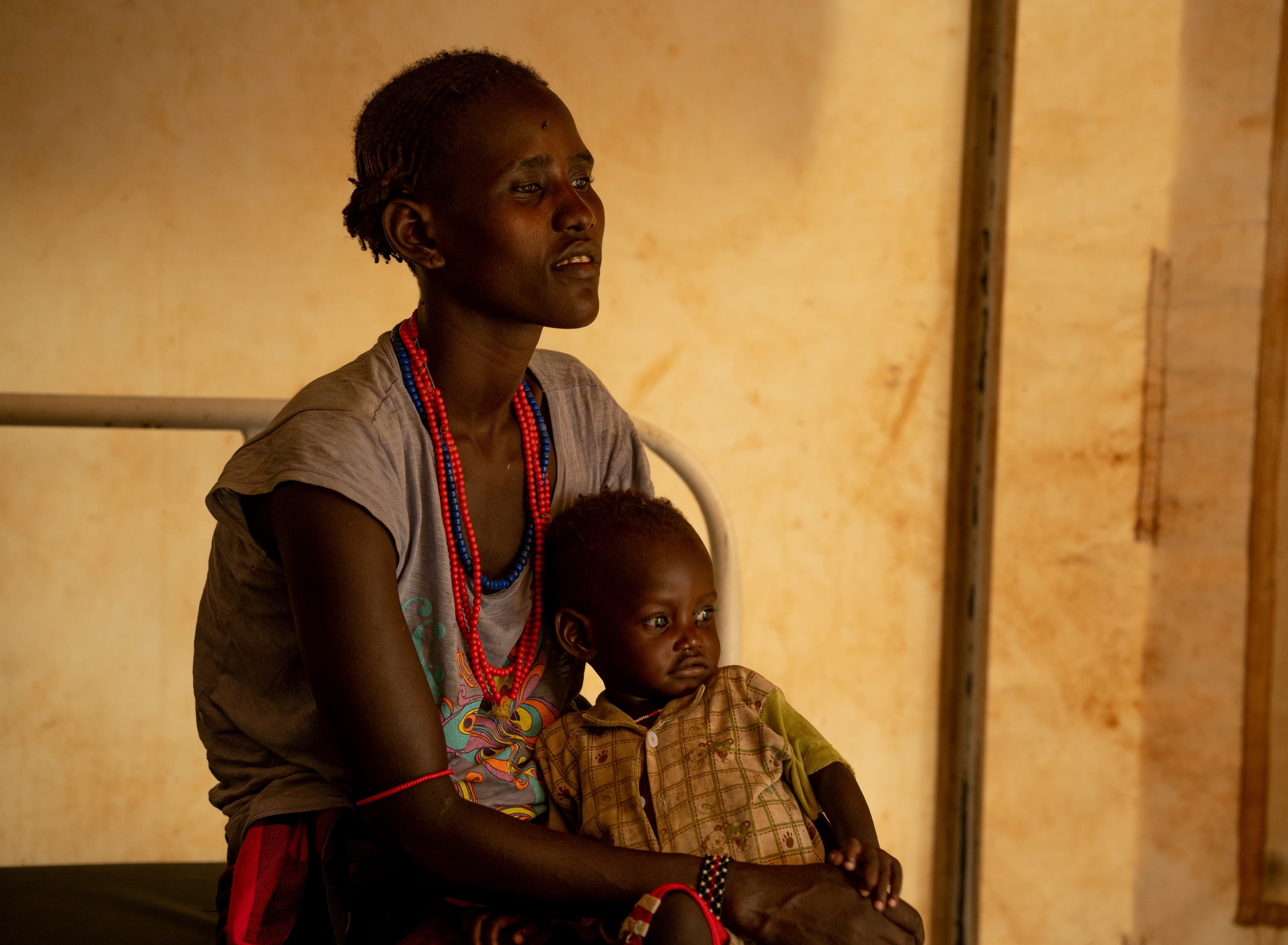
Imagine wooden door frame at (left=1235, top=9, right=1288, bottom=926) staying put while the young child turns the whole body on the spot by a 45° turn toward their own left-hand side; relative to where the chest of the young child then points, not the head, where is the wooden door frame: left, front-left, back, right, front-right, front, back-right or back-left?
left

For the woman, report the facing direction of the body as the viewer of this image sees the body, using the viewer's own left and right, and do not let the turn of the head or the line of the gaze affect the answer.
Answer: facing the viewer and to the right of the viewer

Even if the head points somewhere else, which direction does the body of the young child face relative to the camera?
toward the camera

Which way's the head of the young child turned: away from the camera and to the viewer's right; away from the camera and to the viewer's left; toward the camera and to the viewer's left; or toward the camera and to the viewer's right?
toward the camera and to the viewer's right

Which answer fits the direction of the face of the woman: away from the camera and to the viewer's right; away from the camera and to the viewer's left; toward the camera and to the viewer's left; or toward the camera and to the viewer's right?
toward the camera and to the viewer's right

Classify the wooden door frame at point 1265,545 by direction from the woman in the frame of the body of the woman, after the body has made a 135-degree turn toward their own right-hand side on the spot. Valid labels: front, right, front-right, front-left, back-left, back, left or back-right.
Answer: back-right
